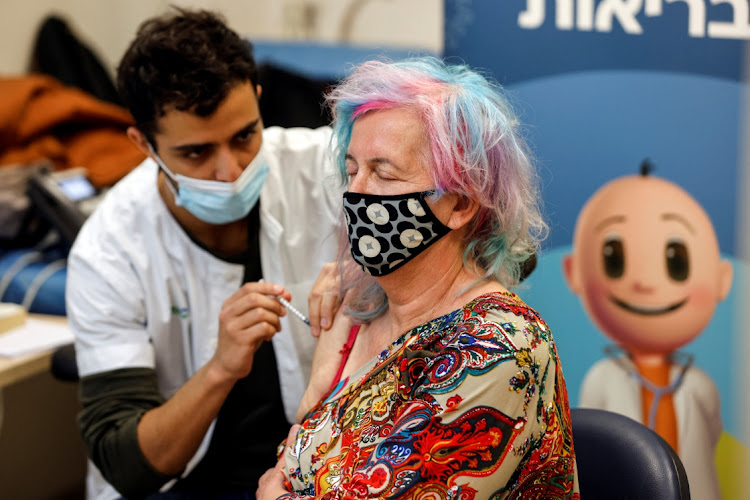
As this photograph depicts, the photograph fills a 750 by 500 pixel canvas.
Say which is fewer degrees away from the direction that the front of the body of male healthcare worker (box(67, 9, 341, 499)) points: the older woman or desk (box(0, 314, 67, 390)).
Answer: the older woman

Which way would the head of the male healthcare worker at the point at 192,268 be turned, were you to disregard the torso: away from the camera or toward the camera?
toward the camera

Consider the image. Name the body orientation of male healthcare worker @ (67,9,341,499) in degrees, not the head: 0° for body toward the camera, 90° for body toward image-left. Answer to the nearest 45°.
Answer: approximately 315°

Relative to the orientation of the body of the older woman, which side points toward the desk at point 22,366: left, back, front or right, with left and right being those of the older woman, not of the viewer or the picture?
right

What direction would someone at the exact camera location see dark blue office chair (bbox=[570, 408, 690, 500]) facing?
facing the viewer and to the left of the viewer

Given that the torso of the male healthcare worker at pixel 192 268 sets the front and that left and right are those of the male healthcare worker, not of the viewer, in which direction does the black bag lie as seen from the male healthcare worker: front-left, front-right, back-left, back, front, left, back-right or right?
back-left

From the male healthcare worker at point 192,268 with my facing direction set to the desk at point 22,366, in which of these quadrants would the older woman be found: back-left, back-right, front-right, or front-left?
back-left

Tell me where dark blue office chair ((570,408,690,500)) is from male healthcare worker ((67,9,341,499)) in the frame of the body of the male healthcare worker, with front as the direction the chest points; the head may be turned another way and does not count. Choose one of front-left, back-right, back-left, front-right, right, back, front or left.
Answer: front

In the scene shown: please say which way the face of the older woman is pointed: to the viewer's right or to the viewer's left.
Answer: to the viewer's left

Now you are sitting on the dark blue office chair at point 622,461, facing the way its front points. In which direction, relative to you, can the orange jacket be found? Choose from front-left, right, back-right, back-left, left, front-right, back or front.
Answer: right
